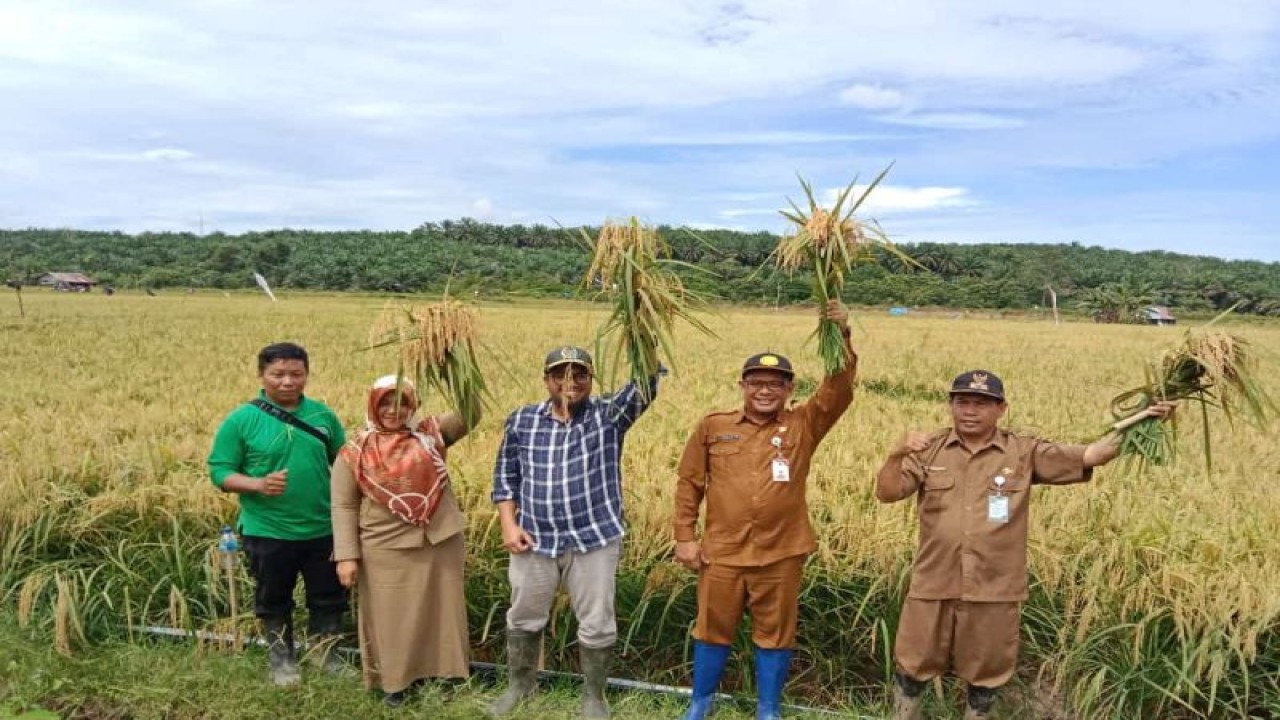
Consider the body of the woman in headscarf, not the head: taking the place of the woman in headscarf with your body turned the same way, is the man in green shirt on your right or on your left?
on your right
